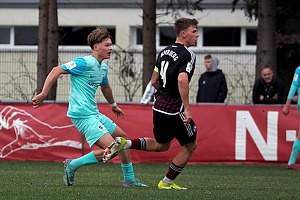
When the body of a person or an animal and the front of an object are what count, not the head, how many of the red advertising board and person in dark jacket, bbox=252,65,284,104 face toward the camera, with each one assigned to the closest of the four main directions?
2

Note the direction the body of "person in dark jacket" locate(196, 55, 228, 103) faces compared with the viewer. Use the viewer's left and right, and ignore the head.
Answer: facing the viewer and to the left of the viewer

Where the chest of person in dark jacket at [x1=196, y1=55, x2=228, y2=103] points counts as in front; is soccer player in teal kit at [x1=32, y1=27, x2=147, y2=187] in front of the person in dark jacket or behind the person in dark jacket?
in front

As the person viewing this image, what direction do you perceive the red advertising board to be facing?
facing the viewer

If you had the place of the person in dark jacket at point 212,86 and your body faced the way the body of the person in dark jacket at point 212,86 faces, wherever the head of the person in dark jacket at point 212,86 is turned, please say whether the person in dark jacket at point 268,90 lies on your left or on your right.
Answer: on your left

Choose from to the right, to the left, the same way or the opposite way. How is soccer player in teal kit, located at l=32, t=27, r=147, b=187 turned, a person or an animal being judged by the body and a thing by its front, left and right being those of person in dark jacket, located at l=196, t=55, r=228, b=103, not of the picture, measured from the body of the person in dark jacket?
to the left
